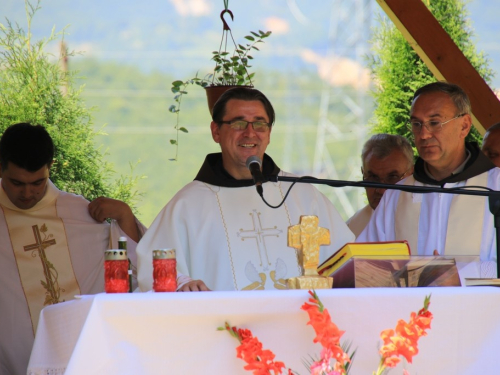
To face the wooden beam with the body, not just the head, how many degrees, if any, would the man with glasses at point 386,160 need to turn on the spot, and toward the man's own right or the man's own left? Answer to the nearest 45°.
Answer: approximately 180°

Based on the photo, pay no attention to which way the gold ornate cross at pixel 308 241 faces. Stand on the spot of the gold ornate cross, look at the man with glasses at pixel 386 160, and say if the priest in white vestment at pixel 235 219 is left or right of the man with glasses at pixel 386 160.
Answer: left

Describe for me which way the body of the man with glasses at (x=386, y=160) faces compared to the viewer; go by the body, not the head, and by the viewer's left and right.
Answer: facing the viewer and to the left of the viewer

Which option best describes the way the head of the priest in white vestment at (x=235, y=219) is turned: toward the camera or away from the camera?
toward the camera

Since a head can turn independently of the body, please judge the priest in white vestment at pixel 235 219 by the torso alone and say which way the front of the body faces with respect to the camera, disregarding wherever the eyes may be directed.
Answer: toward the camera

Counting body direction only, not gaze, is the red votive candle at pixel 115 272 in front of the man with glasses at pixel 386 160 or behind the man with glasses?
in front

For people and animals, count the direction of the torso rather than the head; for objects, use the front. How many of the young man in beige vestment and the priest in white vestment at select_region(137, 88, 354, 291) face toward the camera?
2

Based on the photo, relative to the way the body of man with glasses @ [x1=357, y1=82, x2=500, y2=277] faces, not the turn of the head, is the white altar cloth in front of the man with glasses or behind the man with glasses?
in front

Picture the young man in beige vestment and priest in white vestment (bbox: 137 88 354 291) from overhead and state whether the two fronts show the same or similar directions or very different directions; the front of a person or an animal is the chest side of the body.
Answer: same or similar directions

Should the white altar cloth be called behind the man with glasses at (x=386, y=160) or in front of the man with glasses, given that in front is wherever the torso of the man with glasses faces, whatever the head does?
in front

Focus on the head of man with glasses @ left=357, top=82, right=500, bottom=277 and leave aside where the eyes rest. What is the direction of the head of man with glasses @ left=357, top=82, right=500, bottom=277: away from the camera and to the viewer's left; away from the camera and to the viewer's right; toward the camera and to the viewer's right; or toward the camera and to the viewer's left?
toward the camera and to the viewer's left

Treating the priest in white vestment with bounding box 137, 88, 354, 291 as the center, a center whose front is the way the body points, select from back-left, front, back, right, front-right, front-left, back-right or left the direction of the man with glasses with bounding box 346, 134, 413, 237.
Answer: back-left

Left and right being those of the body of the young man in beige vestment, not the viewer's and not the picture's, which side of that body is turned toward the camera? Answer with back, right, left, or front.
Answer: front

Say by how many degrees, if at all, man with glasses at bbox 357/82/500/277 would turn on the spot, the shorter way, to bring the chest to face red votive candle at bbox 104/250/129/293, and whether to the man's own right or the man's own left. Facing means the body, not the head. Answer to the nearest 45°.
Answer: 0° — they already face it

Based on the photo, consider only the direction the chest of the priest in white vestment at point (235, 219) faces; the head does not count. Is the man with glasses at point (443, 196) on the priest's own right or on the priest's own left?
on the priest's own left

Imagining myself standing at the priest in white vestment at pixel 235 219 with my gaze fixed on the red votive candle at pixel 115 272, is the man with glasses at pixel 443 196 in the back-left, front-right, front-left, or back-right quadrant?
back-left

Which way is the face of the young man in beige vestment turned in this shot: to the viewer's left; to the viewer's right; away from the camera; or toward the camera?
toward the camera
